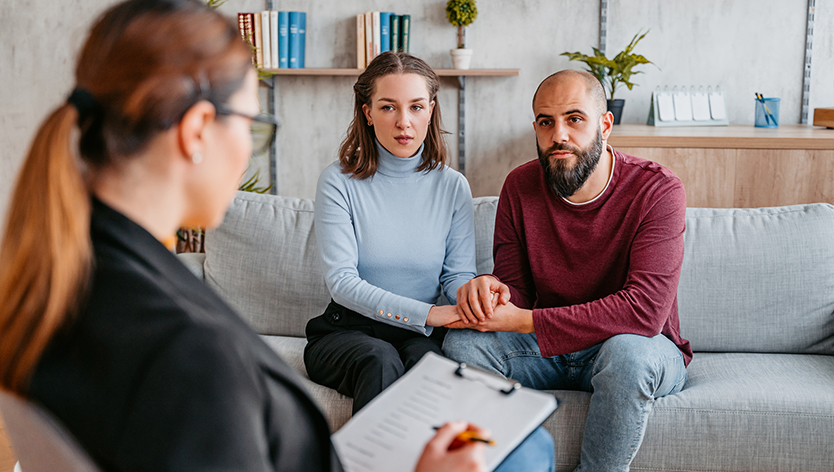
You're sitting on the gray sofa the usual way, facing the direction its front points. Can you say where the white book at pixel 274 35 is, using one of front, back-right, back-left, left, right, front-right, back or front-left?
back-right

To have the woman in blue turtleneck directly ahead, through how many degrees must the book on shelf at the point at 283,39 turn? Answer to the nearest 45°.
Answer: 0° — it already faces them

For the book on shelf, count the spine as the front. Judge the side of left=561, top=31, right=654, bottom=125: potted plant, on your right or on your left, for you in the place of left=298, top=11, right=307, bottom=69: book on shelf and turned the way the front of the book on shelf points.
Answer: on your left

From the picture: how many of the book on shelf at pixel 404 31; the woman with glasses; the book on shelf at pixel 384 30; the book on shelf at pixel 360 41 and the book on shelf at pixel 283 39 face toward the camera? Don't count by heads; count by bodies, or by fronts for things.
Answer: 4

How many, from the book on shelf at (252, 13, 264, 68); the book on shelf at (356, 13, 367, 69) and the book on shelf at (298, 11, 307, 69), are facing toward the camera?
3

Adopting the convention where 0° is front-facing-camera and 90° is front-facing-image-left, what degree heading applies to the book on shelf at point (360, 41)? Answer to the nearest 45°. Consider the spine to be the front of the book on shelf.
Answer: approximately 0°

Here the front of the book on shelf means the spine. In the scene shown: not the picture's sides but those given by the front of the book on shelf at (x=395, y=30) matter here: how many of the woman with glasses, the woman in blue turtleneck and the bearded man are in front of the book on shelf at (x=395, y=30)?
3
